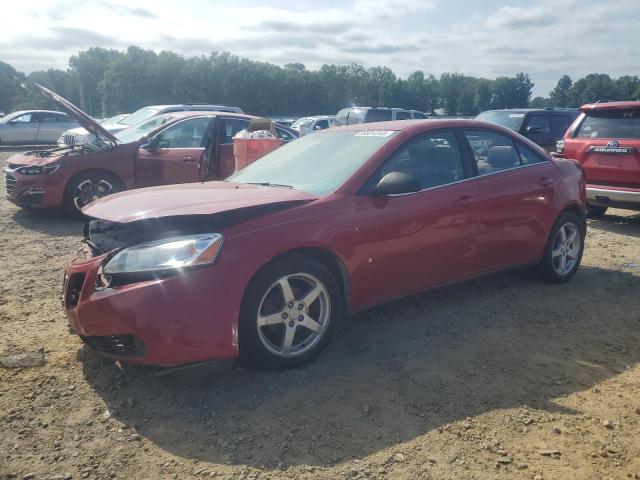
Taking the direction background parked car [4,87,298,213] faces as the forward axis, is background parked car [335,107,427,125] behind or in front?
behind

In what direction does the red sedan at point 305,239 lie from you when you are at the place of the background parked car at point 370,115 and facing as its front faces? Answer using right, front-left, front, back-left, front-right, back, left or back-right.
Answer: front-left

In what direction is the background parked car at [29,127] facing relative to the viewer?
to the viewer's left

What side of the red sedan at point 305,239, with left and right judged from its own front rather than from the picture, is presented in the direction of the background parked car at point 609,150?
back

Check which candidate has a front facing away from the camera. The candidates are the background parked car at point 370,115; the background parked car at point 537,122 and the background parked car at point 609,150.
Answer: the background parked car at point 609,150

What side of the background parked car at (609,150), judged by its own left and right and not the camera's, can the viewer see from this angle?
back

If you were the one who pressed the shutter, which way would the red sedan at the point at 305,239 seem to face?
facing the viewer and to the left of the viewer

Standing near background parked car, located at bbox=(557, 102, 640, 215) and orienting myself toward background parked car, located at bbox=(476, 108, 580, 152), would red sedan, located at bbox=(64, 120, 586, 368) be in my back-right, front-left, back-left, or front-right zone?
back-left
